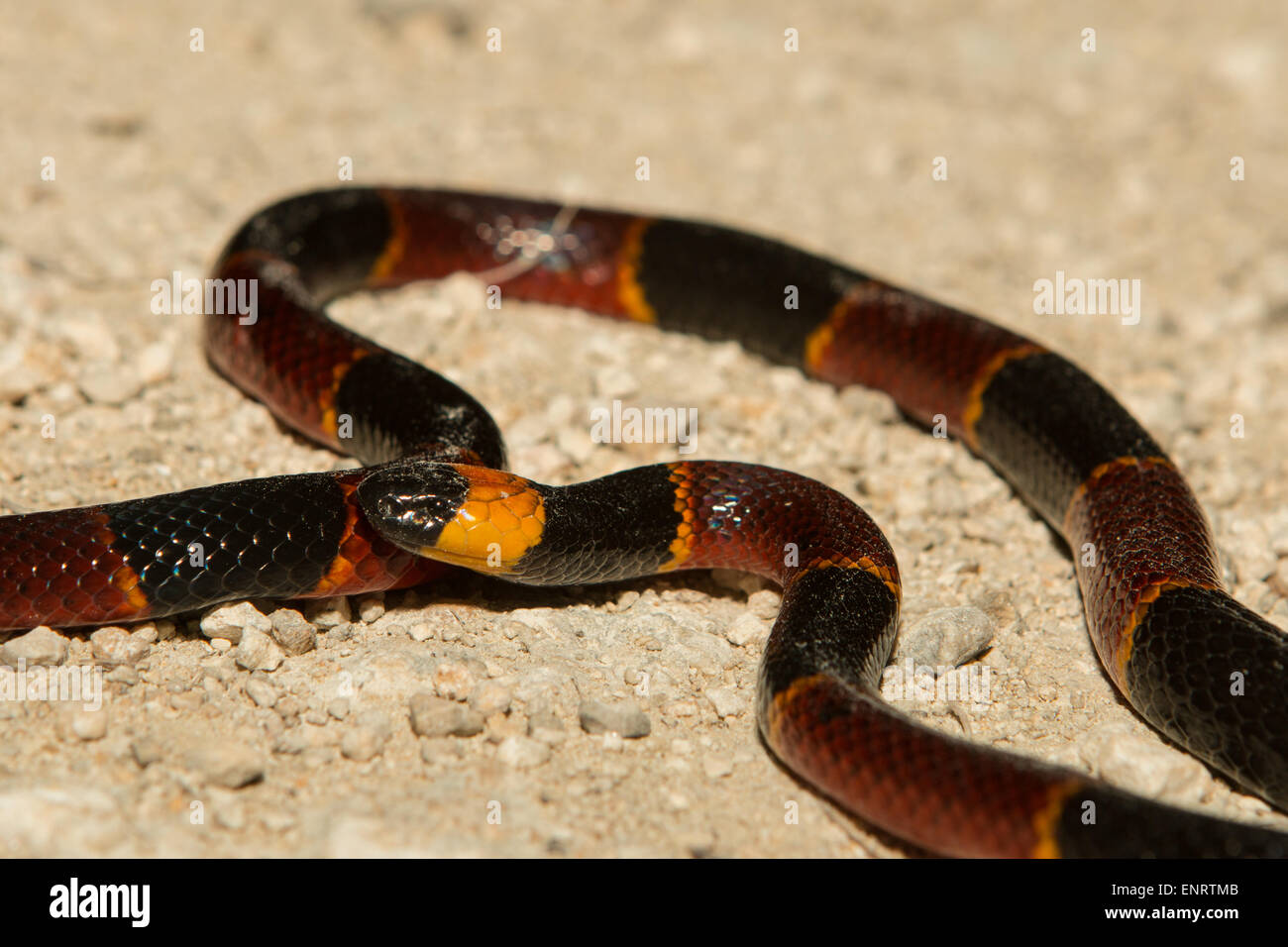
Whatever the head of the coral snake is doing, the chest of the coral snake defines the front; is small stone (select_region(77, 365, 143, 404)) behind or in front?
in front

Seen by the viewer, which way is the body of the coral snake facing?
to the viewer's left

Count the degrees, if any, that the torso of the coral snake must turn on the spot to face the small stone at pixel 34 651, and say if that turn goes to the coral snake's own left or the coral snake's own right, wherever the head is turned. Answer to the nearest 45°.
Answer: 0° — it already faces it
